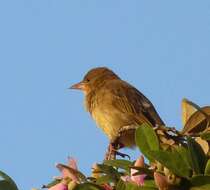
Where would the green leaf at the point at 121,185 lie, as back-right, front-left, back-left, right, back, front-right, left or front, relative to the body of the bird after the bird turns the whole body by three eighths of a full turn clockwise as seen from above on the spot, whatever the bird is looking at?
back-right

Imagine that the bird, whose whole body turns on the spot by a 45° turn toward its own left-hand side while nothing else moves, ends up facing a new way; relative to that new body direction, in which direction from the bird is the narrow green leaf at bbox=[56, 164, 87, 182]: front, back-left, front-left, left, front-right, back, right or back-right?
front-right

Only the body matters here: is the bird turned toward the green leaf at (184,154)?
no

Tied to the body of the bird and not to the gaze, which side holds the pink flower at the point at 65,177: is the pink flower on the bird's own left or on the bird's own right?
on the bird's own left

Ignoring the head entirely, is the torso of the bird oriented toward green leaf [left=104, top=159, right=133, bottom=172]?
no

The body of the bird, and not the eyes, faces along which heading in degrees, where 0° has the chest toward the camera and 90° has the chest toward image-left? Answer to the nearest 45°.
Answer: approximately 90°
